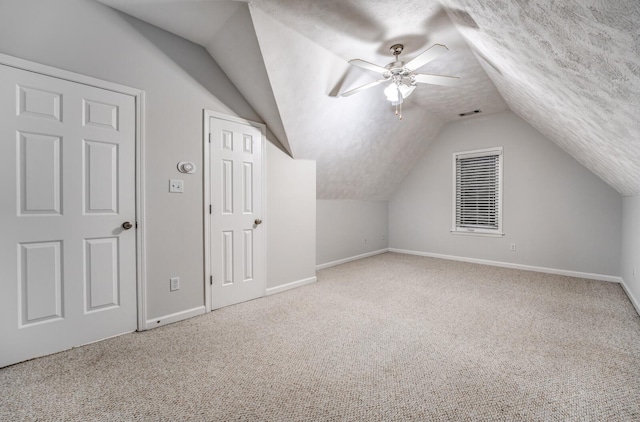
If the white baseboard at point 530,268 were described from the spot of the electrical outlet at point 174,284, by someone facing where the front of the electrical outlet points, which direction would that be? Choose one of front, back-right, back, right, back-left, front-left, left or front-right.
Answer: front-left

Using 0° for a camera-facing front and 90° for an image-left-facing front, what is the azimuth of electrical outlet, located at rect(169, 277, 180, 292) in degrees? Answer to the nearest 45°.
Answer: approximately 315°

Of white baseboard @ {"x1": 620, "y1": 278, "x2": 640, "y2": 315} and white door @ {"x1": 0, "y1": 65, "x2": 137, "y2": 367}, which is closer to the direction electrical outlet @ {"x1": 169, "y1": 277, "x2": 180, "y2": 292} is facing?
the white baseboard

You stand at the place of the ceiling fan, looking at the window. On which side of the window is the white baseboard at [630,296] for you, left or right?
right

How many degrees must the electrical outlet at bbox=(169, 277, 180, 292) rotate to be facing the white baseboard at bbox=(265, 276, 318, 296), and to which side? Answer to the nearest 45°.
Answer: approximately 45° to its left

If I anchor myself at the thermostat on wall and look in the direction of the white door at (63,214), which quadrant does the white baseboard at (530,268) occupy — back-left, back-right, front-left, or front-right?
back-left

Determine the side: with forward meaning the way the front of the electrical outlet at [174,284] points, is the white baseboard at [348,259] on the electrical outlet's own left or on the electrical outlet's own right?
on the electrical outlet's own left

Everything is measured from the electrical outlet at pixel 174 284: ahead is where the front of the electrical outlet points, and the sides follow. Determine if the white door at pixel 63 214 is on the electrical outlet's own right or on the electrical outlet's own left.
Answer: on the electrical outlet's own right
